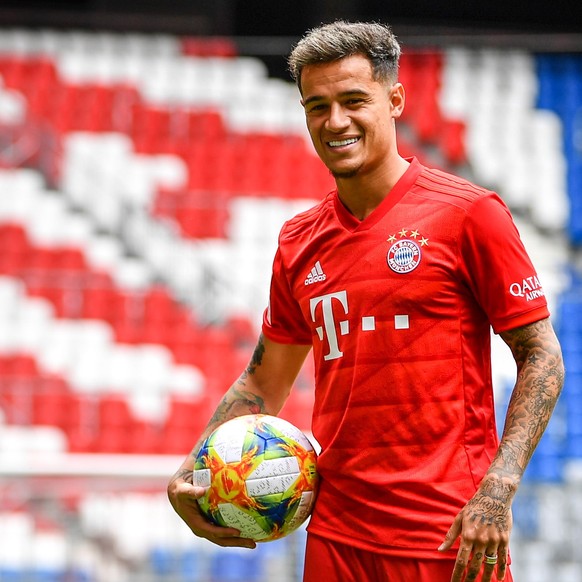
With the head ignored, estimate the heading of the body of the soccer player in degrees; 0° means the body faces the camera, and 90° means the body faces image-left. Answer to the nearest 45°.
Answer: approximately 45°
